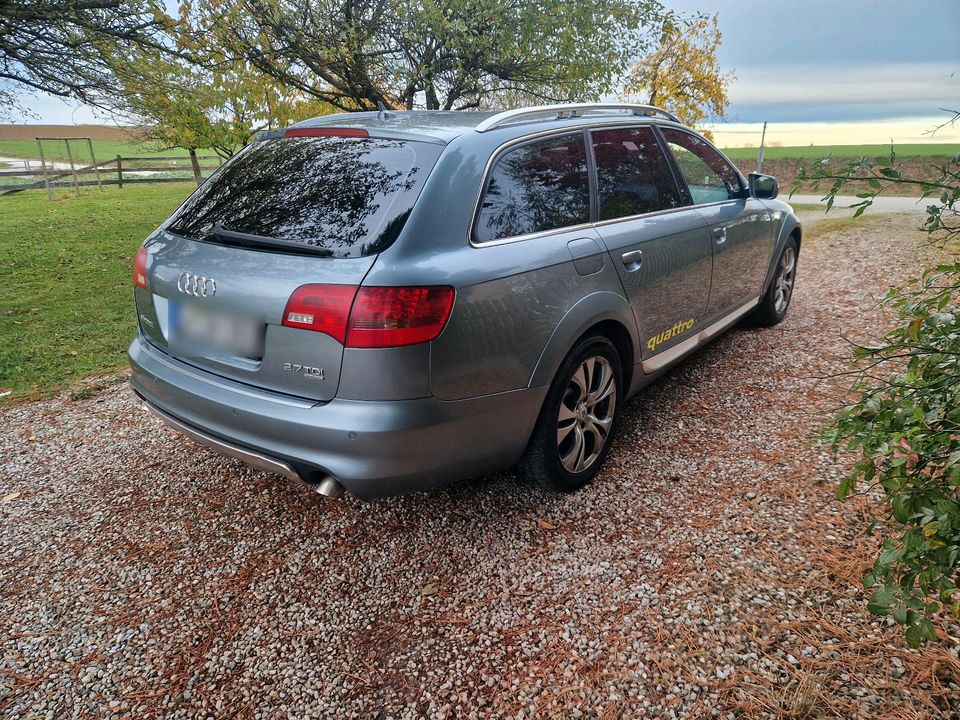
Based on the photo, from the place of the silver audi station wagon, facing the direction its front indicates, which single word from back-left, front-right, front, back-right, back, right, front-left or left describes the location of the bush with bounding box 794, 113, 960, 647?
right

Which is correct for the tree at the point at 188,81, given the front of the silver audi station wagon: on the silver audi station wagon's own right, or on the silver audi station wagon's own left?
on the silver audi station wagon's own left

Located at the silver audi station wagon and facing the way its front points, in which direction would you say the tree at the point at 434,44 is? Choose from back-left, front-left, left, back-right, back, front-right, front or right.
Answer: front-left

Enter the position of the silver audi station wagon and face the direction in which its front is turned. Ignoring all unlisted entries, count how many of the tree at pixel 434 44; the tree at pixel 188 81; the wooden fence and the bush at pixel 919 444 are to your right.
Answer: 1

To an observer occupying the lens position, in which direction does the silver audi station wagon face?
facing away from the viewer and to the right of the viewer

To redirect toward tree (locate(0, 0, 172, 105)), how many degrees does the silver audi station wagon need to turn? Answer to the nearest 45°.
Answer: approximately 90° to its left

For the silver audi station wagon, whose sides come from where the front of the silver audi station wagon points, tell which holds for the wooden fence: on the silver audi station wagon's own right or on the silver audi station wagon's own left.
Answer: on the silver audi station wagon's own left

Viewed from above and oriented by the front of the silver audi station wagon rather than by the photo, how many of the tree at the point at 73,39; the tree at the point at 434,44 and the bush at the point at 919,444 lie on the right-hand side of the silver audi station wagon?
1
